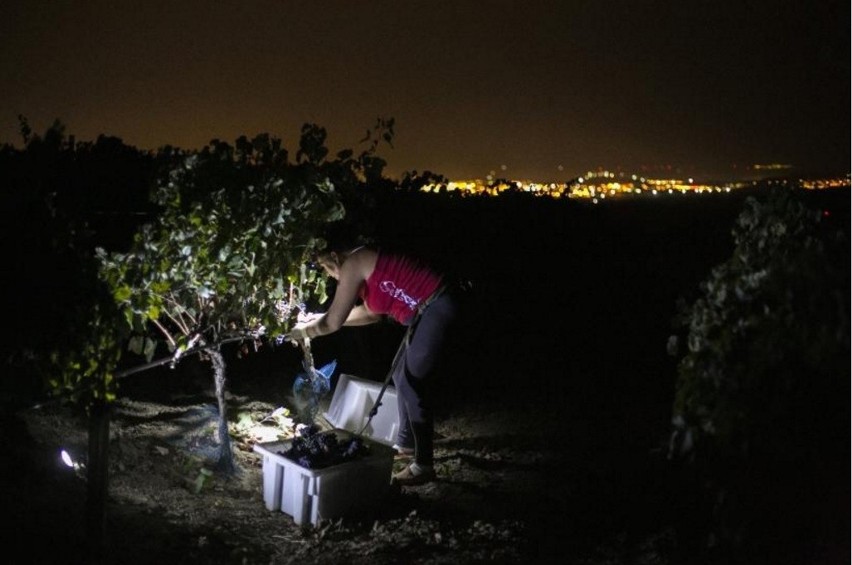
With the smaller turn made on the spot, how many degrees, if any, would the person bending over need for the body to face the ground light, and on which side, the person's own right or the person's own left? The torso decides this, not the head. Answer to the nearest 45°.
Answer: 0° — they already face it

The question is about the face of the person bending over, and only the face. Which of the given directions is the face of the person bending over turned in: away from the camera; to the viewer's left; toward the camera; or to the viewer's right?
to the viewer's left

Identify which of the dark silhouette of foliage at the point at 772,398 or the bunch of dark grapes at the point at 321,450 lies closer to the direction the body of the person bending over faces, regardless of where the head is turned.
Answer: the bunch of dark grapes

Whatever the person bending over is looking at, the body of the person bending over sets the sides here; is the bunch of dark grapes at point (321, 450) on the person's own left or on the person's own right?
on the person's own left

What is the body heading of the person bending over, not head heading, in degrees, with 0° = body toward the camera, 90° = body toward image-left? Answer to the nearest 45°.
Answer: approximately 90°
